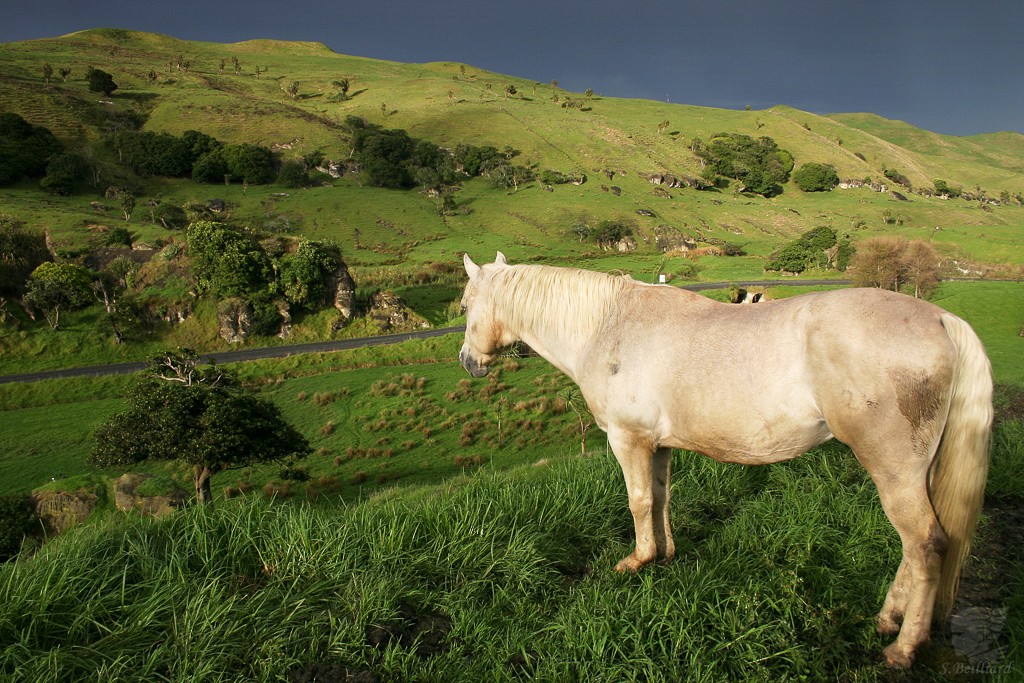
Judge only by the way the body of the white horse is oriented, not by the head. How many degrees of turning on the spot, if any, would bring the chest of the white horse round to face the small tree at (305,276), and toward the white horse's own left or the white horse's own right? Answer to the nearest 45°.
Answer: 0° — it already faces it

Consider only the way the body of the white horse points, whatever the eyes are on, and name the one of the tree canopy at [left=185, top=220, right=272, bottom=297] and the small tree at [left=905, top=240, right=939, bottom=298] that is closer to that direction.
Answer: the tree canopy

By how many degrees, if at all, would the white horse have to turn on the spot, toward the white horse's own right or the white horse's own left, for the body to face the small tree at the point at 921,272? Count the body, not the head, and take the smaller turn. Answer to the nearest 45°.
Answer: approximately 45° to the white horse's own right

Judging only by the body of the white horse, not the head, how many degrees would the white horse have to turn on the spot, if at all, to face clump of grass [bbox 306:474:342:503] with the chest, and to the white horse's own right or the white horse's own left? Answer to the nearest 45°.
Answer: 0° — it already faces it

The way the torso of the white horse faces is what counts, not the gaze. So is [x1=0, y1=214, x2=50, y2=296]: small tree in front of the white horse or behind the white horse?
in front

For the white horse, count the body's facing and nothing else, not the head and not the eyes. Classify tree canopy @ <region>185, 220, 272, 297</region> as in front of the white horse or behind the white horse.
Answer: in front

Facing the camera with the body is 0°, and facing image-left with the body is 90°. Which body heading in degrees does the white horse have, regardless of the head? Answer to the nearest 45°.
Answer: approximately 135°

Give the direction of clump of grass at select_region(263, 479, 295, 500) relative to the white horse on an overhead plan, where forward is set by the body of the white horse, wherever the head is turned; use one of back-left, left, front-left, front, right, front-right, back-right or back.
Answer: front

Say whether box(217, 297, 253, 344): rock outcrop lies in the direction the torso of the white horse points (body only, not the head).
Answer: yes

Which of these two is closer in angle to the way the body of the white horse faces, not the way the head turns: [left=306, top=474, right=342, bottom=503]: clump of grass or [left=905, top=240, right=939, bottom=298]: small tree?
the clump of grass
